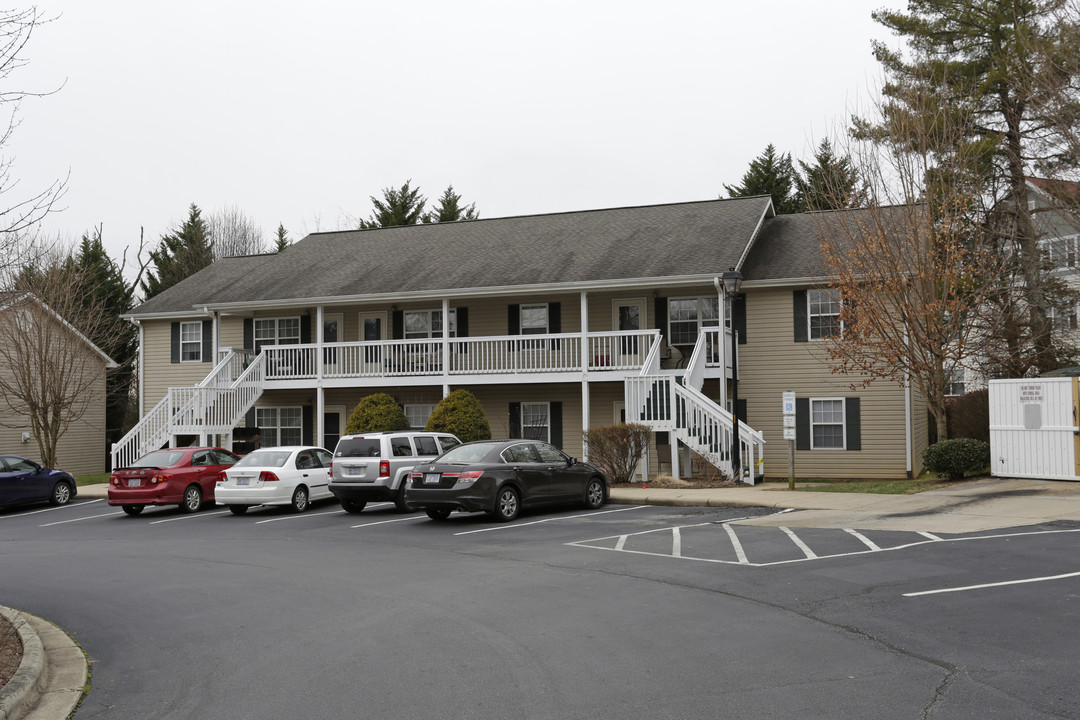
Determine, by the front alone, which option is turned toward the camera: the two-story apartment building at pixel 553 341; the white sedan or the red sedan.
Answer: the two-story apartment building

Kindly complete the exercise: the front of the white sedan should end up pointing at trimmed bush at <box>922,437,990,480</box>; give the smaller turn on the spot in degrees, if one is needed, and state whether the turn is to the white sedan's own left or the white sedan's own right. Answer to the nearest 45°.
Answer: approximately 45° to the white sedan's own right

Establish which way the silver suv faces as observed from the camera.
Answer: facing away from the viewer and to the right of the viewer

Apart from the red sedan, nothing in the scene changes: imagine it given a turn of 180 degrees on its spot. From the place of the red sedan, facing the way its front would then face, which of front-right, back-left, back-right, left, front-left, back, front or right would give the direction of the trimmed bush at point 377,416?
back

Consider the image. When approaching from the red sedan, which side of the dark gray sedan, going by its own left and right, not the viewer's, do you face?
left

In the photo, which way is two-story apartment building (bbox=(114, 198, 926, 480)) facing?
toward the camera

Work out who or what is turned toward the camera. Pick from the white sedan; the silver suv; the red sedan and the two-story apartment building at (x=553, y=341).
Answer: the two-story apartment building

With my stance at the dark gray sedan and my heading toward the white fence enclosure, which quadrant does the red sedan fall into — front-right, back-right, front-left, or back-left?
back-left

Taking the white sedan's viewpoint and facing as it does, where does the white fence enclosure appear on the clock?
The white fence enclosure is roughly at 2 o'clock from the white sedan.

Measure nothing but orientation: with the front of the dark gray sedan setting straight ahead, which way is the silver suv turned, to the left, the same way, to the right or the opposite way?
the same way

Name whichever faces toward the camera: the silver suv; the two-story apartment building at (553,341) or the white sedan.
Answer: the two-story apartment building

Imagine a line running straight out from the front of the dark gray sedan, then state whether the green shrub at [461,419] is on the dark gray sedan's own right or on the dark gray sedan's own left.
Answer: on the dark gray sedan's own left

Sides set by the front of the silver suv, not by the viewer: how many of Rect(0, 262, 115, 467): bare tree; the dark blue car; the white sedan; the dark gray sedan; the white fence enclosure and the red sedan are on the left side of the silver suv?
4

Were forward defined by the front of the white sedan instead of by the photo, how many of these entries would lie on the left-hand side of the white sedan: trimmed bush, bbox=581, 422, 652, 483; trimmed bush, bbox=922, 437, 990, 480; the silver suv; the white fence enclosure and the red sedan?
1

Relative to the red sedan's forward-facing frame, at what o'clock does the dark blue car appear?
The dark blue car is roughly at 9 o'clock from the red sedan.

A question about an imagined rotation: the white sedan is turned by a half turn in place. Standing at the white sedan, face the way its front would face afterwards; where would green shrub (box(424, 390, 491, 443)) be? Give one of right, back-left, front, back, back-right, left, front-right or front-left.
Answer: back

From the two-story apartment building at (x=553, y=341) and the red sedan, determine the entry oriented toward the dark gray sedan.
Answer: the two-story apartment building

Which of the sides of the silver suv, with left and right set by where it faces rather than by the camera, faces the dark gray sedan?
right

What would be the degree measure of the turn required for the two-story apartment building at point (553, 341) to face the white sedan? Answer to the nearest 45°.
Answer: approximately 45° to its right

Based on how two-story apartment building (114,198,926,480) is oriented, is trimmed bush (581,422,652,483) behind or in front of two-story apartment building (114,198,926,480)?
in front

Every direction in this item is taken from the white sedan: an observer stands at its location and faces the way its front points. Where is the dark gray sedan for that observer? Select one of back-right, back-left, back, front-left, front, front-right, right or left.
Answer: right

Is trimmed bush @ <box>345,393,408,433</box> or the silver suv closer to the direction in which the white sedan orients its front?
the trimmed bush

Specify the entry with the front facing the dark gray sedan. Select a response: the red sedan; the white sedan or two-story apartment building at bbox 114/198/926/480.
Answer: the two-story apartment building
